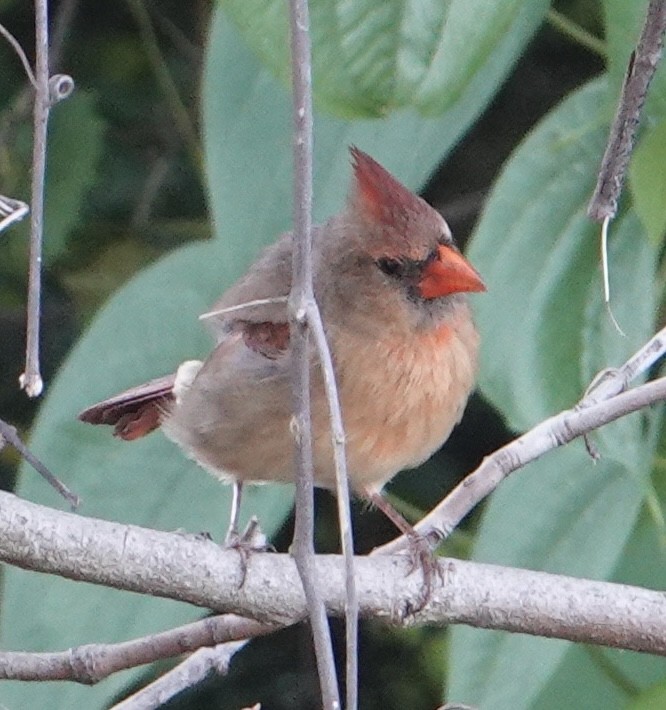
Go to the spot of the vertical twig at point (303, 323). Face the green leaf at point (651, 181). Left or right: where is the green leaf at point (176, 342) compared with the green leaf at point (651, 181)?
left

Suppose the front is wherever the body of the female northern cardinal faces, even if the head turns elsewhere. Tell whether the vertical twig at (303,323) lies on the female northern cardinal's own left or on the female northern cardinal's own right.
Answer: on the female northern cardinal's own right

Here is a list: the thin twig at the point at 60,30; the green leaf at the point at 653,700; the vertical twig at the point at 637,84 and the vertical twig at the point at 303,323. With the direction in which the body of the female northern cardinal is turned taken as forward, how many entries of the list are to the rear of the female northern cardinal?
1

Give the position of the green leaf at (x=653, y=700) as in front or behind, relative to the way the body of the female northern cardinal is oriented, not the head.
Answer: in front

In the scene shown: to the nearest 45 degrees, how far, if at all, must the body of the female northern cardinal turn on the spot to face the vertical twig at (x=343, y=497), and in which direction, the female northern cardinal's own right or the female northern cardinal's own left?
approximately 45° to the female northern cardinal's own right

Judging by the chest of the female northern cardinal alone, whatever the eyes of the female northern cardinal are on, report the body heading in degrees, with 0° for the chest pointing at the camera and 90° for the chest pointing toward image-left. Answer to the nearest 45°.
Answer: approximately 315°
